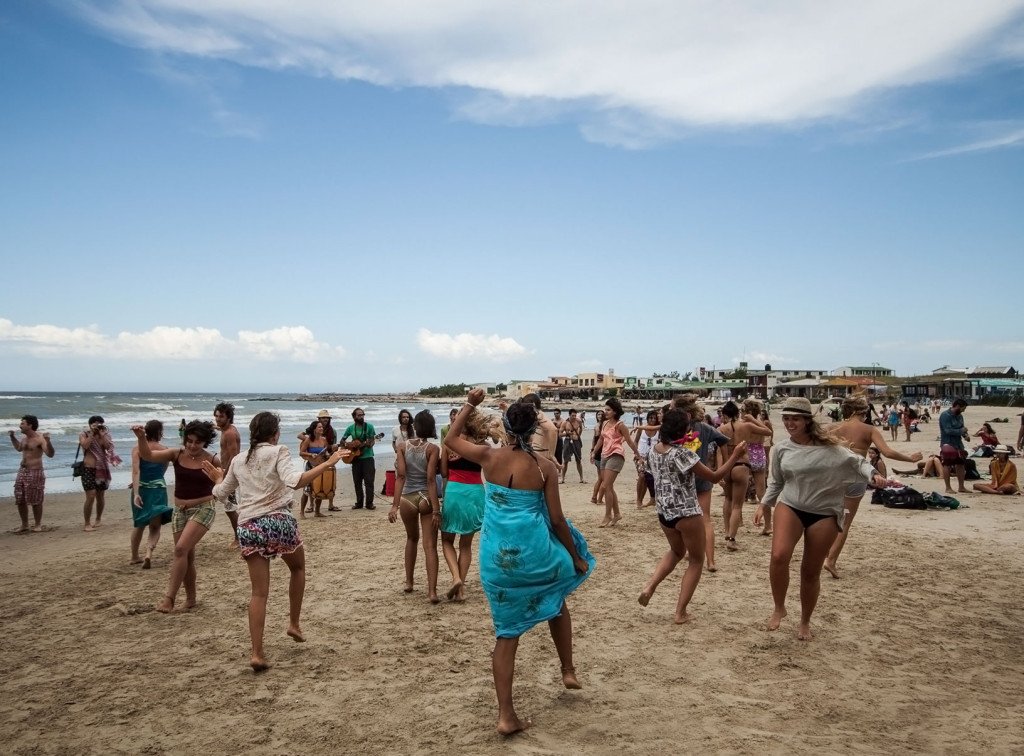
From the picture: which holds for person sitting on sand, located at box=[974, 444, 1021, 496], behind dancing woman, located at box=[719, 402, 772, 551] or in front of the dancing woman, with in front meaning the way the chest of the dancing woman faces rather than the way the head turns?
in front

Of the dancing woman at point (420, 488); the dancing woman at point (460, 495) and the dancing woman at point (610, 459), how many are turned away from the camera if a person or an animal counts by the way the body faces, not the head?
2

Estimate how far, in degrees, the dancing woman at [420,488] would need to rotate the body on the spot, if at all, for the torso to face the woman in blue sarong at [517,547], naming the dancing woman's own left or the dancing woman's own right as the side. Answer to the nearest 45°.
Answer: approximately 180°

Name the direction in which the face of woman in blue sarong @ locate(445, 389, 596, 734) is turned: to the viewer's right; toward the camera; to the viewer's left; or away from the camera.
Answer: away from the camera

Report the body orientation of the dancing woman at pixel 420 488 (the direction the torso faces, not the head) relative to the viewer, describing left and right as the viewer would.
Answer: facing away from the viewer

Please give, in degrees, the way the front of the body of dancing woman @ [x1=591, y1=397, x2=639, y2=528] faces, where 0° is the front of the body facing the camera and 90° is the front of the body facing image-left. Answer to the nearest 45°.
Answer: approximately 45°

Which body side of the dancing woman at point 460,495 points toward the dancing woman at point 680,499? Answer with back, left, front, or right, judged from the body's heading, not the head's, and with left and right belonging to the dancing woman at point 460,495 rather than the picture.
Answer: right

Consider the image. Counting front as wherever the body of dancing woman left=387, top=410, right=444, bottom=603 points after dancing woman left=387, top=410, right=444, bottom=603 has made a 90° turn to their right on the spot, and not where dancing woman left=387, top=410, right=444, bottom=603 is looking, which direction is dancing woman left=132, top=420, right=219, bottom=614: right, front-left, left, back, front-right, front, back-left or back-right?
back

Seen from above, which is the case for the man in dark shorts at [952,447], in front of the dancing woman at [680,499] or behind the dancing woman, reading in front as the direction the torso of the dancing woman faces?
in front

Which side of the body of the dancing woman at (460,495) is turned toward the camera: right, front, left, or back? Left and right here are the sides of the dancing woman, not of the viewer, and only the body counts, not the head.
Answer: back

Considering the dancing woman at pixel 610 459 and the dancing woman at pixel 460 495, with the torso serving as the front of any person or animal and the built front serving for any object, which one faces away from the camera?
the dancing woman at pixel 460 495

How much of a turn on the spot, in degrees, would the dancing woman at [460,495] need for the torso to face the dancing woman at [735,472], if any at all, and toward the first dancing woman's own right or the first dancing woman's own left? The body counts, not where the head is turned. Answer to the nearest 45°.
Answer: approximately 45° to the first dancing woman's own right
